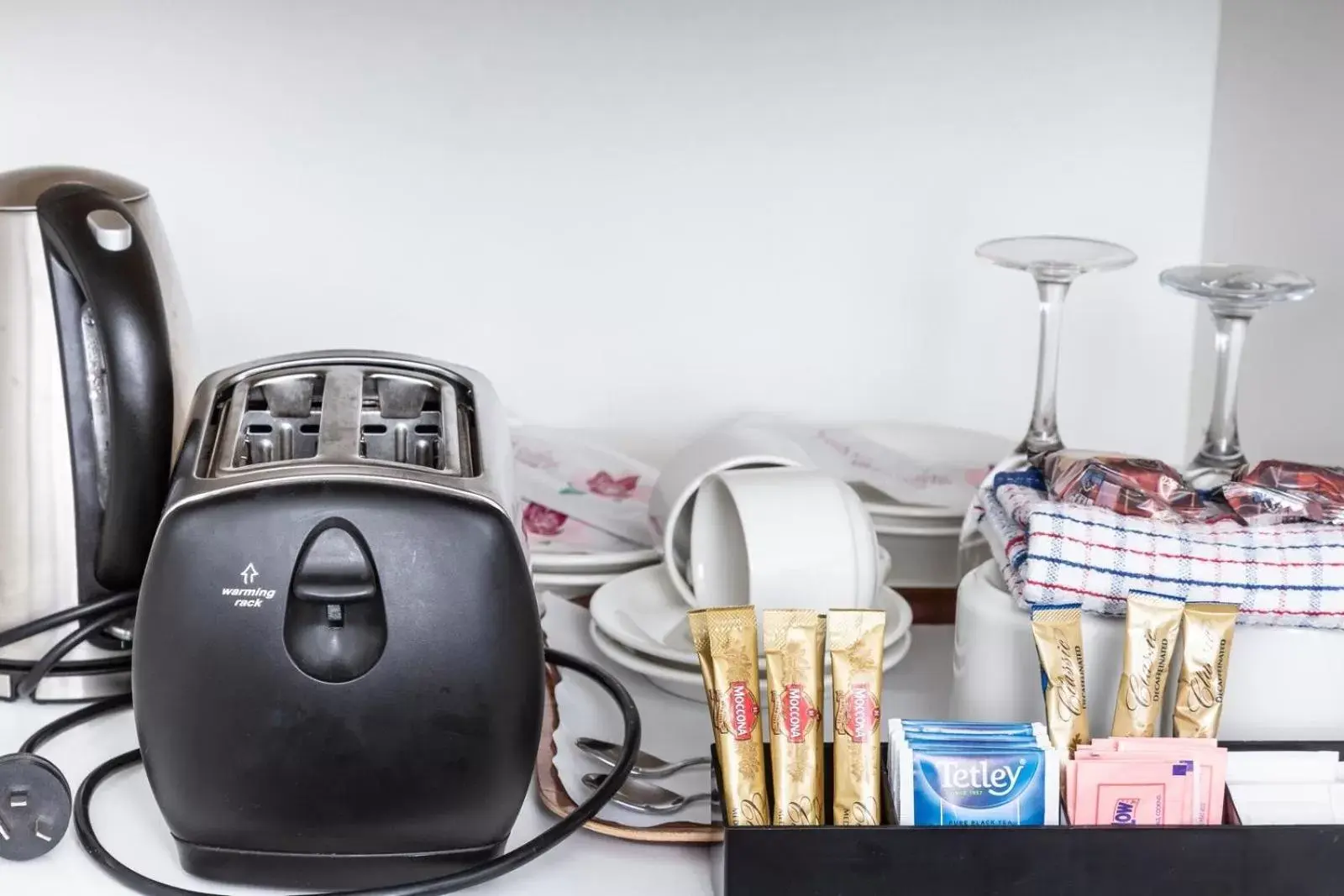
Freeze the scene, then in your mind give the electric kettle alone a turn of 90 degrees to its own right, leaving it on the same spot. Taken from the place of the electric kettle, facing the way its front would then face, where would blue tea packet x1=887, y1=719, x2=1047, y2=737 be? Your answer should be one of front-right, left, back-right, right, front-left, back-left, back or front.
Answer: right

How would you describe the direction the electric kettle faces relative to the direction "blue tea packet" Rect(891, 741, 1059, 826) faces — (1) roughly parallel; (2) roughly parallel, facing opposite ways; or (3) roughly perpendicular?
roughly perpendicular

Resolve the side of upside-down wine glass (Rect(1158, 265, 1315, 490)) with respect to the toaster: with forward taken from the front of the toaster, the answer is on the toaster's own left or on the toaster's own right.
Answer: on the toaster's own left

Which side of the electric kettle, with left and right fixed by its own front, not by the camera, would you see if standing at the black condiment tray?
back

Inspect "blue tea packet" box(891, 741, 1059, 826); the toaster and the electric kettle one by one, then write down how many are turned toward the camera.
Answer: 2

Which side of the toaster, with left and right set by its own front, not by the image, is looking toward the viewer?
front

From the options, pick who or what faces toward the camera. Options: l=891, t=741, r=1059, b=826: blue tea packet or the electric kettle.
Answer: the blue tea packet

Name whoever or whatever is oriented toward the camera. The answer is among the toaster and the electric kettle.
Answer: the toaster

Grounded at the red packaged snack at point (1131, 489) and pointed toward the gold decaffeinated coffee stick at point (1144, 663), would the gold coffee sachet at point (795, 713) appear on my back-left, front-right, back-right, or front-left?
front-right

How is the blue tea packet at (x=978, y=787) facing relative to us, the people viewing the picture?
facing the viewer

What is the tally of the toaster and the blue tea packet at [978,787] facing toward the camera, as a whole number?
2
